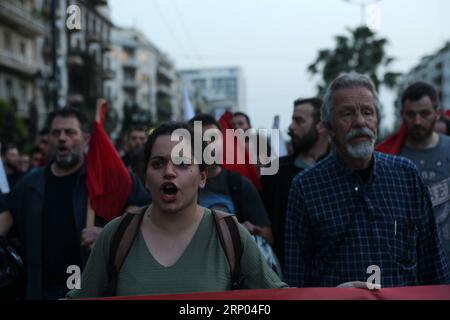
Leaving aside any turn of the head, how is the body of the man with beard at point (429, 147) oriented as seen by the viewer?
toward the camera

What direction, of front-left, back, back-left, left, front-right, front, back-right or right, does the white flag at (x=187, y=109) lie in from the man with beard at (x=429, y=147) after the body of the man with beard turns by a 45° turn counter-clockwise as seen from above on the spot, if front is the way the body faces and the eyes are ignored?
back

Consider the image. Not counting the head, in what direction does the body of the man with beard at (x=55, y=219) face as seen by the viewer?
toward the camera

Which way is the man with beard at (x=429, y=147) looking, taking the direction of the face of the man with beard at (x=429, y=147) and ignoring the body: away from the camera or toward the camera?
toward the camera

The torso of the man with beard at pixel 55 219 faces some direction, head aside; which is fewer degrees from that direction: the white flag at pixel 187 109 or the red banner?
the red banner

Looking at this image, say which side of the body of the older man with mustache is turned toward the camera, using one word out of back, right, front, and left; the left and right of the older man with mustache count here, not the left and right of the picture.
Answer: front

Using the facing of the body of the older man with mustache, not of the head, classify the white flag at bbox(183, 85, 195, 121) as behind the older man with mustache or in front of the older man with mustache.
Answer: behind

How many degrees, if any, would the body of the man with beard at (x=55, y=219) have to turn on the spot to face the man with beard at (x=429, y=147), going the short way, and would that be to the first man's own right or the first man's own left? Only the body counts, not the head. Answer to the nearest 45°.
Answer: approximately 90° to the first man's own left

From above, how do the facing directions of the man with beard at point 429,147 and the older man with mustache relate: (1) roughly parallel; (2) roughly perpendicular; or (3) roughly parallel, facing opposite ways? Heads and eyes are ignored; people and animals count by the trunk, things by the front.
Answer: roughly parallel

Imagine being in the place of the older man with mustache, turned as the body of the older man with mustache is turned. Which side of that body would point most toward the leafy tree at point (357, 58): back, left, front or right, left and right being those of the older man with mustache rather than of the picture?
back

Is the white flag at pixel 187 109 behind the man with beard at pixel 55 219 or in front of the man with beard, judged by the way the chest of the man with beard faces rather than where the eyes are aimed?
behind

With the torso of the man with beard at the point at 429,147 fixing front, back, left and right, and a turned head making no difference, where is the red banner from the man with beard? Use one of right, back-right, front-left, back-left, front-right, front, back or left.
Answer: front

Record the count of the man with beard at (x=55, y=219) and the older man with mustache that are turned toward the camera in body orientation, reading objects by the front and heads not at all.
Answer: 2

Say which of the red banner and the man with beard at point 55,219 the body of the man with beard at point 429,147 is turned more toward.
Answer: the red banner

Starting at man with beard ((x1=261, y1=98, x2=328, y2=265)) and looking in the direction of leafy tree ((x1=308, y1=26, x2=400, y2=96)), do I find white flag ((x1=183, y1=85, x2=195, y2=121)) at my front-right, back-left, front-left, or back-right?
front-left

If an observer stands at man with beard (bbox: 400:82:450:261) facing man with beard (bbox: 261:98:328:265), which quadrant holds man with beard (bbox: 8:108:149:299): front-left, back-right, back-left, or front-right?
front-left

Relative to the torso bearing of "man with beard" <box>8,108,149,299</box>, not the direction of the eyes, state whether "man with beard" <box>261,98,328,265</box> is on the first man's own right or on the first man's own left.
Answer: on the first man's own left
